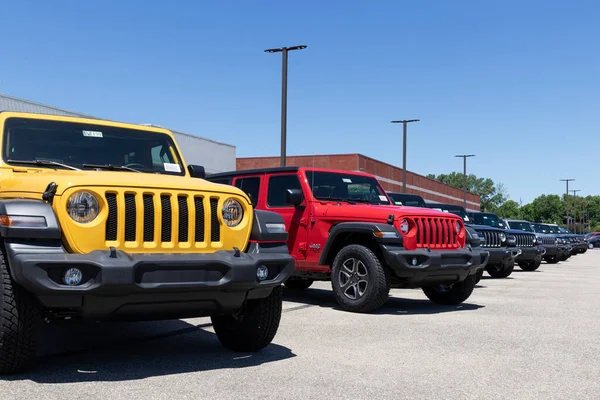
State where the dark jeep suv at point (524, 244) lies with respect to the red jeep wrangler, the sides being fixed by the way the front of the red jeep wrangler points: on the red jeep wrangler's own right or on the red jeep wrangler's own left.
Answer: on the red jeep wrangler's own left

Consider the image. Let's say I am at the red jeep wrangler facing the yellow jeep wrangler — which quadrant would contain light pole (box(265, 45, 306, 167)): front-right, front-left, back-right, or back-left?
back-right

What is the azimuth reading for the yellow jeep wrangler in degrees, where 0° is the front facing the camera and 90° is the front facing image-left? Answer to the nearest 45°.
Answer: approximately 315°

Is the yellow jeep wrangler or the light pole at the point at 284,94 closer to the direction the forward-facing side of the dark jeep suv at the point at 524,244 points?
the yellow jeep wrangler

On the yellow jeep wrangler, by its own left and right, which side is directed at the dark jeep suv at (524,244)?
left

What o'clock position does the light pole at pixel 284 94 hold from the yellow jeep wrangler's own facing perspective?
The light pole is roughly at 8 o'clock from the yellow jeep wrangler.

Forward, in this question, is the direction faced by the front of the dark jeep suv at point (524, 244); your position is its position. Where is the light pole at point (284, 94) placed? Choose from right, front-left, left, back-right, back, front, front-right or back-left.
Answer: back-right
